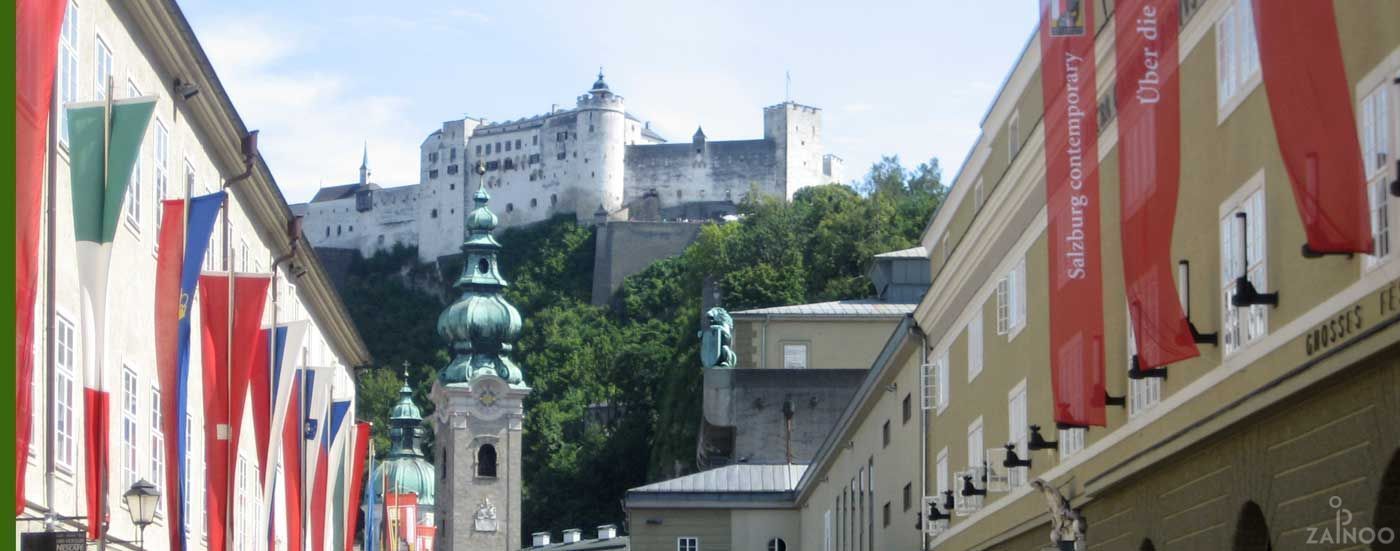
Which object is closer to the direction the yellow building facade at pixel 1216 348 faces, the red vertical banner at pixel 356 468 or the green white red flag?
the green white red flag

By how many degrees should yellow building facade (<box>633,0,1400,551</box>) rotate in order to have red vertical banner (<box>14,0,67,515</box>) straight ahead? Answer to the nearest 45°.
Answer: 0° — it already faces it

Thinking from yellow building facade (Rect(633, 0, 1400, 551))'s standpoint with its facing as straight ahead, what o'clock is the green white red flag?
The green white red flag is roughly at 11 o'clock from the yellow building facade.

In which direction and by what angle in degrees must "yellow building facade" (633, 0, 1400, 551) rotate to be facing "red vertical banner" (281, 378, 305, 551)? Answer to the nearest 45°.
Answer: approximately 90° to its right

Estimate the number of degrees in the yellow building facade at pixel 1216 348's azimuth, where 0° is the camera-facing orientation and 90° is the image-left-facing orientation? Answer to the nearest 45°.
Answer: approximately 45°

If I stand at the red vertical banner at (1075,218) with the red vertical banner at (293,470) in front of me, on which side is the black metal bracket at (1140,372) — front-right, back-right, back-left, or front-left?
back-left
